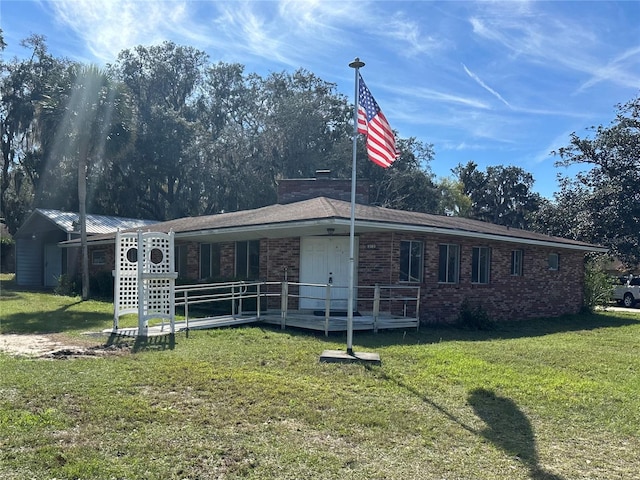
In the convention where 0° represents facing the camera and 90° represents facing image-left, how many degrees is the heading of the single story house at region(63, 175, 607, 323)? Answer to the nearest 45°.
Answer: approximately 0°

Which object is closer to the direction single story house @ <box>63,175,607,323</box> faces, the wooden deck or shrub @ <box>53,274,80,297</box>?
the wooden deck

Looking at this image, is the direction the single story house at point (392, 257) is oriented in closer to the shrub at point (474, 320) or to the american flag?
the american flag

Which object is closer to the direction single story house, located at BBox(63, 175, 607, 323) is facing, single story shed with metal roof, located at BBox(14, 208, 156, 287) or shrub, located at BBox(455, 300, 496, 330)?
the shrub

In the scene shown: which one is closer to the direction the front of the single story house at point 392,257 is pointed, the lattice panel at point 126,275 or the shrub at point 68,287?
the lattice panel

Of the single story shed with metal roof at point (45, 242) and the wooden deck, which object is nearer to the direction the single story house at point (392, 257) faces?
the wooden deck

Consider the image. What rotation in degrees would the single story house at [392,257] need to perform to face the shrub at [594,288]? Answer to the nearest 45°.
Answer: approximately 135° to its left

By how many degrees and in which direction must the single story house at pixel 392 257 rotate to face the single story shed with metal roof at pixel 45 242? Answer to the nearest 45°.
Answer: approximately 135° to its right

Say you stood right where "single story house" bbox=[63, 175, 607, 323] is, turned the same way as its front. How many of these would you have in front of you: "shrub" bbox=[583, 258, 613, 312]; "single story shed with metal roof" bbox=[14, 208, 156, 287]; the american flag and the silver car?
1

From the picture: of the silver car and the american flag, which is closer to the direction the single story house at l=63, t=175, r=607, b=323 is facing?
the american flag

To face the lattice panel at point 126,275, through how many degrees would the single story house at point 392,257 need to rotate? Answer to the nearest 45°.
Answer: approximately 45° to its right
